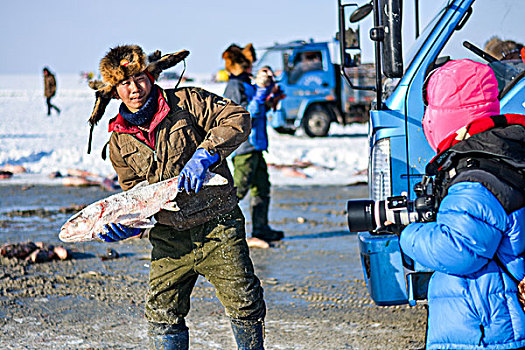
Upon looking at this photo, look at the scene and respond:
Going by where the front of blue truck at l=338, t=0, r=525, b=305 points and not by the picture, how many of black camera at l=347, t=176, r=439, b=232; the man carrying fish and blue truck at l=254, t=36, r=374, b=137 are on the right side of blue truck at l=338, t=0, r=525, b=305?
1

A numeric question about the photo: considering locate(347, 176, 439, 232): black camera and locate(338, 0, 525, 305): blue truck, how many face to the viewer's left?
2

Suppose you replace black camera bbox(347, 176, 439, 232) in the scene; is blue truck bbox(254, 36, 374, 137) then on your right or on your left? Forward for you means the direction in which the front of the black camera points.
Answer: on your right

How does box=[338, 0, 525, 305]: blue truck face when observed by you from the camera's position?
facing to the left of the viewer

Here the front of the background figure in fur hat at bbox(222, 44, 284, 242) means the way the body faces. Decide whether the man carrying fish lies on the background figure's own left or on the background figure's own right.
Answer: on the background figure's own right

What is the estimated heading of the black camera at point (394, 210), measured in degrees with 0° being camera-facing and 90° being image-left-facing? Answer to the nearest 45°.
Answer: approximately 90°

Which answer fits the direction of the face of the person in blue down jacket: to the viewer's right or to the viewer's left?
to the viewer's left
